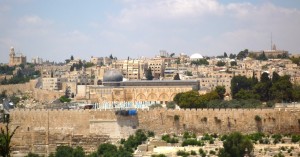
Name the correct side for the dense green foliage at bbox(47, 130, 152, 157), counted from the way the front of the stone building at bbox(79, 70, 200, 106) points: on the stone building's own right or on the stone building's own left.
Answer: on the stone building's own right

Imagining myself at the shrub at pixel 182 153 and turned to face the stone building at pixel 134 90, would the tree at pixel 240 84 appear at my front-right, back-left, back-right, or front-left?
front-right

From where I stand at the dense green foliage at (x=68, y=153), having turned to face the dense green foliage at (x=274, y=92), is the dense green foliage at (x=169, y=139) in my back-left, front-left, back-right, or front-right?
front-right

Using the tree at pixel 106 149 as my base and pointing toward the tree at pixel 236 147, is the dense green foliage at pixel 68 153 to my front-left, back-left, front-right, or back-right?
back-right

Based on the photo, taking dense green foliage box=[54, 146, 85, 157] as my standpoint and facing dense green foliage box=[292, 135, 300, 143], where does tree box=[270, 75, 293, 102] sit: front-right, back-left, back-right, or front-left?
front-left
